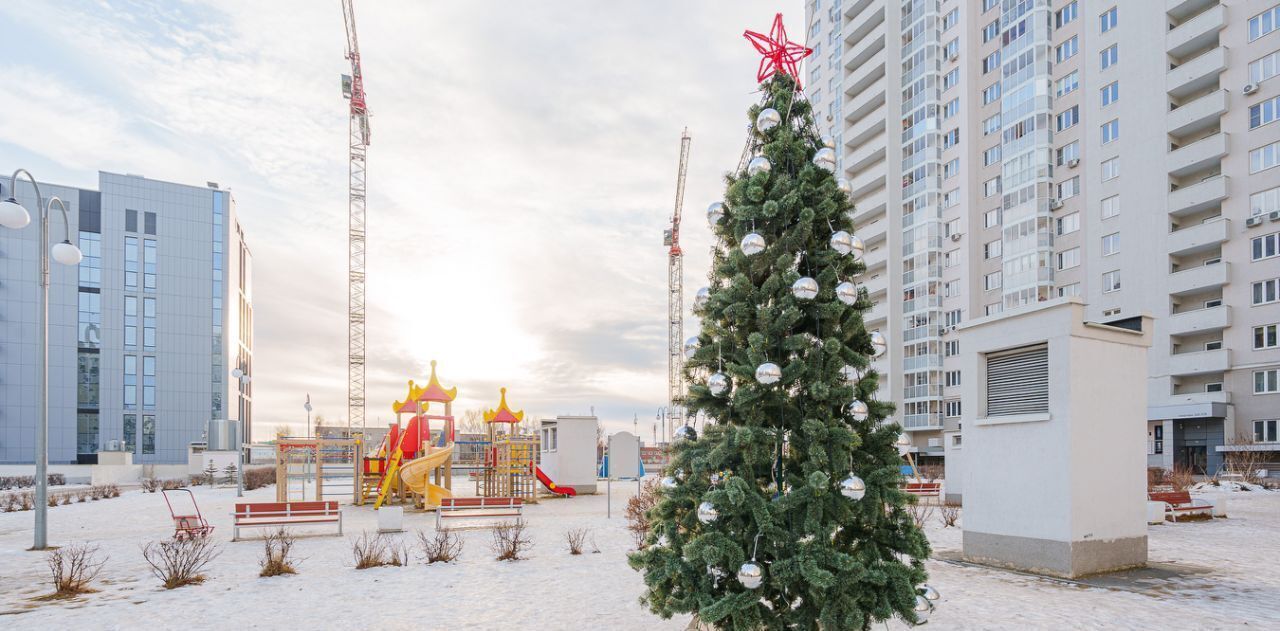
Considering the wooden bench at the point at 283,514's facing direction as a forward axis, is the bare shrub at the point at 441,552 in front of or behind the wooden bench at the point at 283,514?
behind

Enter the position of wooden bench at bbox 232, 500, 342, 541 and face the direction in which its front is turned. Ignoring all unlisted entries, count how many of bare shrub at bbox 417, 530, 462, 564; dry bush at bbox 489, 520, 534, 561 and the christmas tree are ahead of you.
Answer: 0

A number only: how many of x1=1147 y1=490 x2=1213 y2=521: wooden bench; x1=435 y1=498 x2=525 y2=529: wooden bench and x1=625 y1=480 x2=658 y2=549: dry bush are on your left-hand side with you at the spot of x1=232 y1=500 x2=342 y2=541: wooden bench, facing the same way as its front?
0

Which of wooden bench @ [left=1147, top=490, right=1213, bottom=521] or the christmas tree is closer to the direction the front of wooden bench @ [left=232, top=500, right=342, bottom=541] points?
the wooden bench

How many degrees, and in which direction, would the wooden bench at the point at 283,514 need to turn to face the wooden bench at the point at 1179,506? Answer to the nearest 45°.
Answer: approximately 90° to its right

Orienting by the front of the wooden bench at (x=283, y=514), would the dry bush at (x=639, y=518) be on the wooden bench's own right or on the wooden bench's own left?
on the wooden bench's own right

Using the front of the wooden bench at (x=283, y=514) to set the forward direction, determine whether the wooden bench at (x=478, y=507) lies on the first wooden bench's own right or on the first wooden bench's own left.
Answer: on the first wooden bench's own right

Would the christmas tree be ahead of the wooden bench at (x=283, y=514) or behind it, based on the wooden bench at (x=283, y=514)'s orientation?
behind

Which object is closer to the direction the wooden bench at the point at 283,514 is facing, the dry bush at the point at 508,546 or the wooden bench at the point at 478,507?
the wooden bench

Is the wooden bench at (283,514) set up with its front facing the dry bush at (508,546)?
no

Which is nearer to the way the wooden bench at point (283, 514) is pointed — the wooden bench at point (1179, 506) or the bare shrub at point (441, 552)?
the wooden bench
